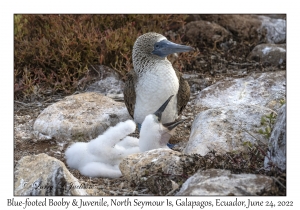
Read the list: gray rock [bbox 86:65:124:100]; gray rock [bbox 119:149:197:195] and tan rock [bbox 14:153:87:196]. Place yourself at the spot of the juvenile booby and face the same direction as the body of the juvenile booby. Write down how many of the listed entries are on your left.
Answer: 1

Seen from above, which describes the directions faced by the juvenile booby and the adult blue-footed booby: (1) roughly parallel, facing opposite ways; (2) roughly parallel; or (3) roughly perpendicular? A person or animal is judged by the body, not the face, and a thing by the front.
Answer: roughly perpendicular

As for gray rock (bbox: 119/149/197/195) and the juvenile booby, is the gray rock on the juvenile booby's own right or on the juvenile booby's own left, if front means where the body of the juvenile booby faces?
on the juvenile booby's own right

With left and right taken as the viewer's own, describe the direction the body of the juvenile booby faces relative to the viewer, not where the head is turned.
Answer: facing to the right of the viewer

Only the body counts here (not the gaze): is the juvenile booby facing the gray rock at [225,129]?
yes

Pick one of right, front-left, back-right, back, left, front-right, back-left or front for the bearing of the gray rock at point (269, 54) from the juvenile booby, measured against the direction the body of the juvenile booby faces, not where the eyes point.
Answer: front-left

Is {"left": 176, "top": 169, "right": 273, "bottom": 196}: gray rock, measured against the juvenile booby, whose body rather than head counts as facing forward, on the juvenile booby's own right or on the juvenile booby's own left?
on the juvenile booby's own right

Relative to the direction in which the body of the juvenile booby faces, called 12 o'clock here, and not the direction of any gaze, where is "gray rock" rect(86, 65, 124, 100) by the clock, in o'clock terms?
The gray rock is roughly at 9 o'clock from the juvenile booby.

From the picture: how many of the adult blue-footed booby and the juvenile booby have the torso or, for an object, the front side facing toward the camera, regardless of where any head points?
1

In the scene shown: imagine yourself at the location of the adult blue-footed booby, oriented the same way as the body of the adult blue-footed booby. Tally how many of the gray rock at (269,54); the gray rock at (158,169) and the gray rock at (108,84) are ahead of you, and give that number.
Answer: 1

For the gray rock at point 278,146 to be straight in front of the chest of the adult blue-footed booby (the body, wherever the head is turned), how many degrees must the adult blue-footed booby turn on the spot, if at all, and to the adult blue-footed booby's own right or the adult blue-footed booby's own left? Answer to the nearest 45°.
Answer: approximately 45° to the adult blue-footed booby's own left

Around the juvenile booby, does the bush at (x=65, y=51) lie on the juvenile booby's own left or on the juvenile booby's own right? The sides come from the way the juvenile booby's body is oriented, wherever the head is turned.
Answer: on the juvenile booby's own left
